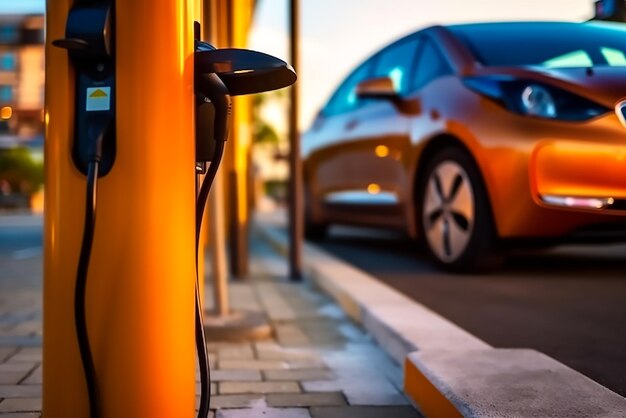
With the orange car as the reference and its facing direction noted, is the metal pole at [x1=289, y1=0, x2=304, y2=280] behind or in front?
behind

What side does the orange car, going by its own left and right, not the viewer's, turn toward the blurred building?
back

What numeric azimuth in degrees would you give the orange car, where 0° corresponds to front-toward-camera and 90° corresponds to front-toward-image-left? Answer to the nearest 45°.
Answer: approximately 315°

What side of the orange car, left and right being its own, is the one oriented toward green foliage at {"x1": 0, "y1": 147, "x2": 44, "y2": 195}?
back

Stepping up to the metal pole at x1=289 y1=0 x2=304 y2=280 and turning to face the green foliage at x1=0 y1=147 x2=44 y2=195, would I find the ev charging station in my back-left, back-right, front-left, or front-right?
back-left

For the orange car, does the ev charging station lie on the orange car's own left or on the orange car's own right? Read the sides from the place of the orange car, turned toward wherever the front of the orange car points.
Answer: on the orange car's own right

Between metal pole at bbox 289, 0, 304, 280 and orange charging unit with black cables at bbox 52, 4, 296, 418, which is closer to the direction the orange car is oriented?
the orange charging unit with black cables

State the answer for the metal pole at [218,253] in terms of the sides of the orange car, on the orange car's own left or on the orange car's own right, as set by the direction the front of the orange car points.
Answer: on the orange car's own right

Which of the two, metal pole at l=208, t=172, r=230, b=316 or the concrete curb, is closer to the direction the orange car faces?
the concrete curb
